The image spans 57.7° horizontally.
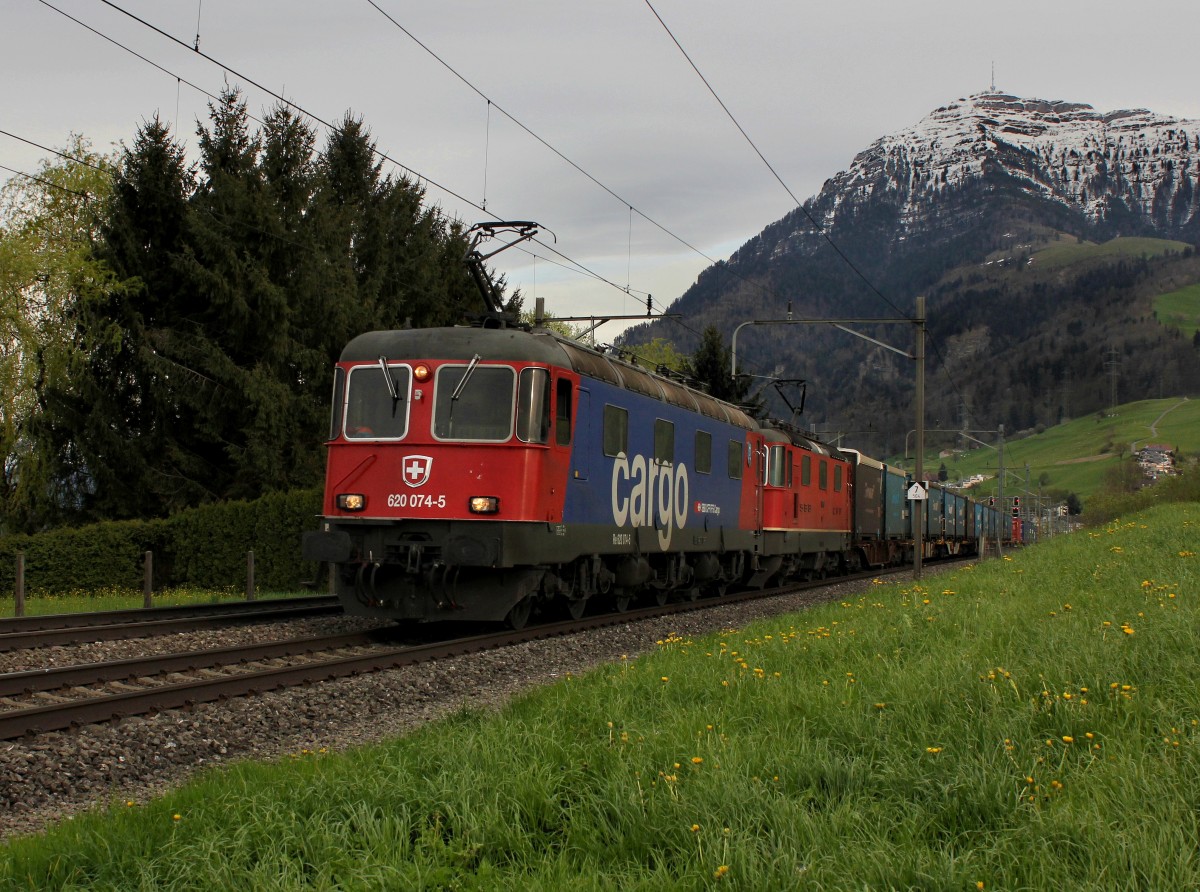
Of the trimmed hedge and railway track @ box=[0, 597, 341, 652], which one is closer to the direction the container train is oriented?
the railway track

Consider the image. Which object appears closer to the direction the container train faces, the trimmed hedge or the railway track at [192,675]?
the railway track

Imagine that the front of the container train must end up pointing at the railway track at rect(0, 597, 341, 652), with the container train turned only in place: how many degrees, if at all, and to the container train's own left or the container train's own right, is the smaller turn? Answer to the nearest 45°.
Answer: approximately 45° to the container train's own right

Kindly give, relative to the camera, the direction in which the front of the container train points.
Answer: facing the viewer and to the left of the viewer

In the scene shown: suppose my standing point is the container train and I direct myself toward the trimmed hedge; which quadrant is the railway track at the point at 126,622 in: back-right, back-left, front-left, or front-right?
front-left

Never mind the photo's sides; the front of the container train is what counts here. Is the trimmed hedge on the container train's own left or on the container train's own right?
on the container train's own right
